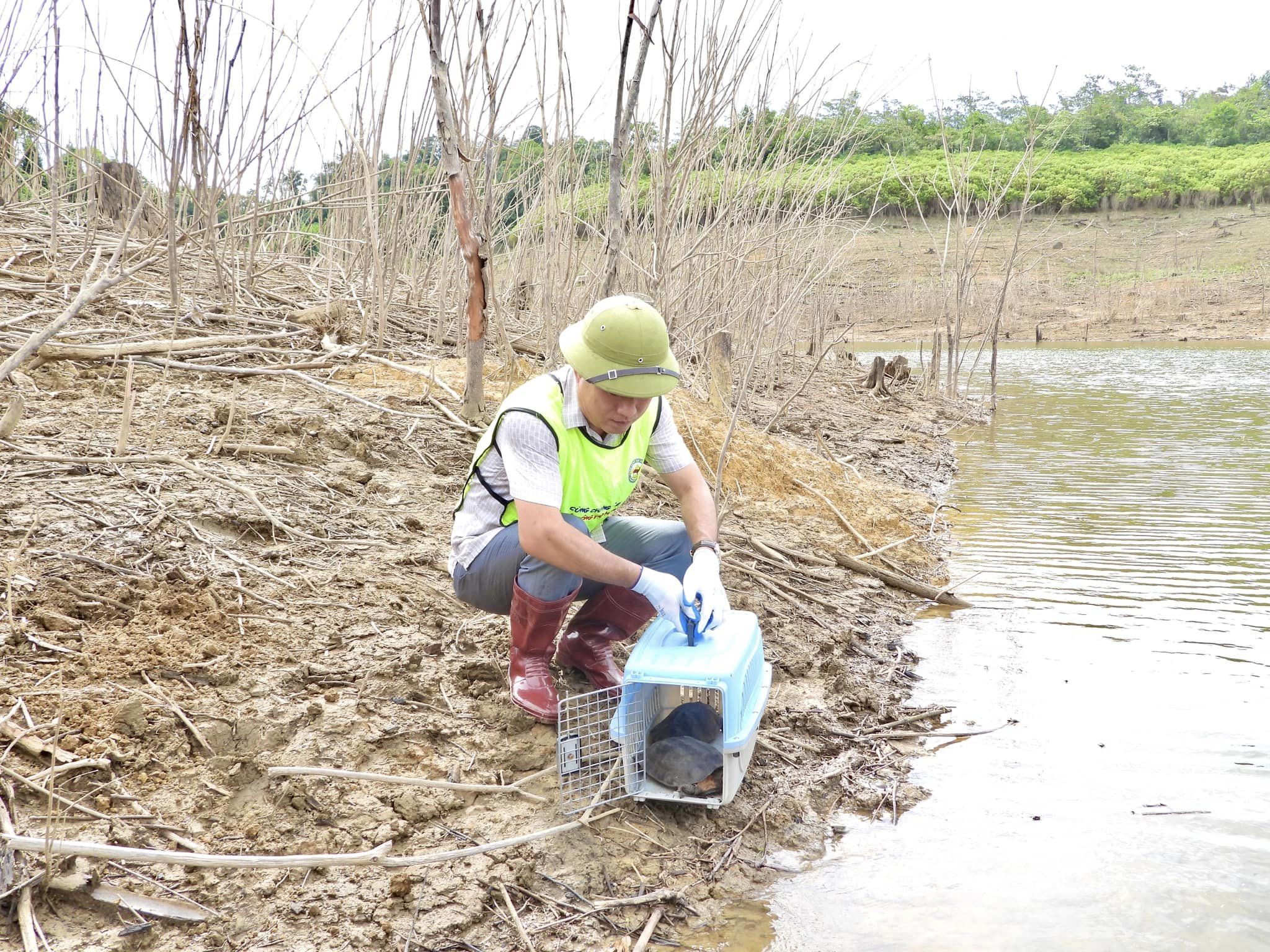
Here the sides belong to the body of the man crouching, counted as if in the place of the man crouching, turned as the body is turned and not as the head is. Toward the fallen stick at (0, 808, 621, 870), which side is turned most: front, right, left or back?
right

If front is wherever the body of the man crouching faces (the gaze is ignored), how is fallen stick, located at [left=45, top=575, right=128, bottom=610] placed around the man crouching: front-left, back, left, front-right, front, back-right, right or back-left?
back-right

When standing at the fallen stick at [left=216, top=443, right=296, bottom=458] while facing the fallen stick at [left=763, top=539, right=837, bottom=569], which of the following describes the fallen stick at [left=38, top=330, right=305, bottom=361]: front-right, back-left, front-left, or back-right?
back-left

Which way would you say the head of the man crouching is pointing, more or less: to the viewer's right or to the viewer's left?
to the viewer's right

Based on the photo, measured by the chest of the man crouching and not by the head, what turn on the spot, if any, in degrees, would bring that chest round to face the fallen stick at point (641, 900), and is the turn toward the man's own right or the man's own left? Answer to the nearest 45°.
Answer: approximately 45° to the man's own right

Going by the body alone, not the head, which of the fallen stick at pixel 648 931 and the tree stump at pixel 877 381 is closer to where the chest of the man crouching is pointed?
the fallen stick

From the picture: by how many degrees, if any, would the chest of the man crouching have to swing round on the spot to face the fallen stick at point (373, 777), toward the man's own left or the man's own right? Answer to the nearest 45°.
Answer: approximately 90° to the man's own right

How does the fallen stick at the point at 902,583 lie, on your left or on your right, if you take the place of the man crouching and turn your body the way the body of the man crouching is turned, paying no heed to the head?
on your left

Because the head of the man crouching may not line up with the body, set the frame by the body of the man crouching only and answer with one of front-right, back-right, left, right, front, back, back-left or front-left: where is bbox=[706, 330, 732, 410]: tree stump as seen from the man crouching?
back-left

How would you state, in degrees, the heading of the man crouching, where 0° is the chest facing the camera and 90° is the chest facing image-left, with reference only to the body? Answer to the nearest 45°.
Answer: approximately 315°

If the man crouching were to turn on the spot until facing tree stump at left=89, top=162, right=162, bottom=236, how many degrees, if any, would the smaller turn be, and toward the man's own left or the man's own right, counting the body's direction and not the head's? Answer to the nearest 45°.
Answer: approximately 180°

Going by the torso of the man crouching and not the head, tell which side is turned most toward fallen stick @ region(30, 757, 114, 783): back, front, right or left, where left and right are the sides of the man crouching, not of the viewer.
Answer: right

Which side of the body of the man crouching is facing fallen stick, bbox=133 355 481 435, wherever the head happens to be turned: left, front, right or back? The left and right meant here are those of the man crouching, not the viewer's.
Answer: back

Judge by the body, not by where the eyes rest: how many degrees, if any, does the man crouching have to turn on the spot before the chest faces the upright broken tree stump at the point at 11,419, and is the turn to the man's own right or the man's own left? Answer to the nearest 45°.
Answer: approximately 135° to the man's own right
